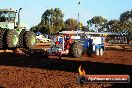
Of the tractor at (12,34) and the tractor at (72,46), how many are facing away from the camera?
0

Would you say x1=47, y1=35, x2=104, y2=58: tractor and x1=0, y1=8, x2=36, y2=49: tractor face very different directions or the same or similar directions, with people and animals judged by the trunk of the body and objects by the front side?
same or similar directions
